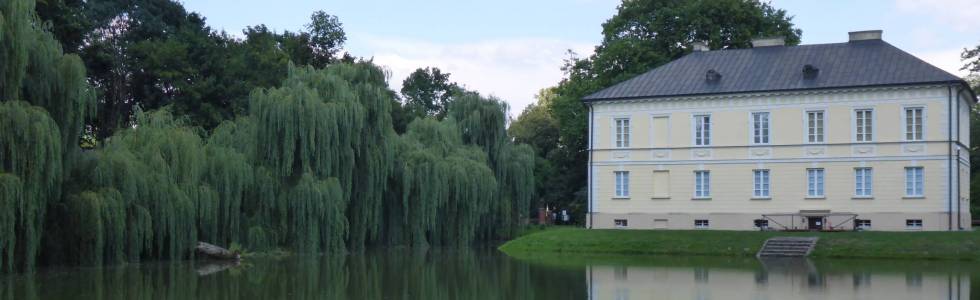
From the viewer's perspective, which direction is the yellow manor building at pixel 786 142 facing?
toward the camera

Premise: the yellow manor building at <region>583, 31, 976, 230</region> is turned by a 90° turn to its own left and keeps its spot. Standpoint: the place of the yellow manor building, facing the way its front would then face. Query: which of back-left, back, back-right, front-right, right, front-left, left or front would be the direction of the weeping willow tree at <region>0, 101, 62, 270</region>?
back-right

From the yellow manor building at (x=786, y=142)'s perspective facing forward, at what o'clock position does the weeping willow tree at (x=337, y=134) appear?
The weeping willow tree is roughly at 2 o'clock from the yellow manor building.

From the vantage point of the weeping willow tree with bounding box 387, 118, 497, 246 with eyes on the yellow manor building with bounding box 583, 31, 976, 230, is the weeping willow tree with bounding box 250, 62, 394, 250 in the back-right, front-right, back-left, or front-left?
back-right

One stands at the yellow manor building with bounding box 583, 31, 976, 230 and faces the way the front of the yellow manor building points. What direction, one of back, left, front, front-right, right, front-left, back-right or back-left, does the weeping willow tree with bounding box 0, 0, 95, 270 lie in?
front-right

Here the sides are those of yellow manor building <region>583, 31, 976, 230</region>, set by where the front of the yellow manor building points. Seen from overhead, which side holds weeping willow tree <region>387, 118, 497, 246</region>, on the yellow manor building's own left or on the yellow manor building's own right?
on the yellow manor building's own right
